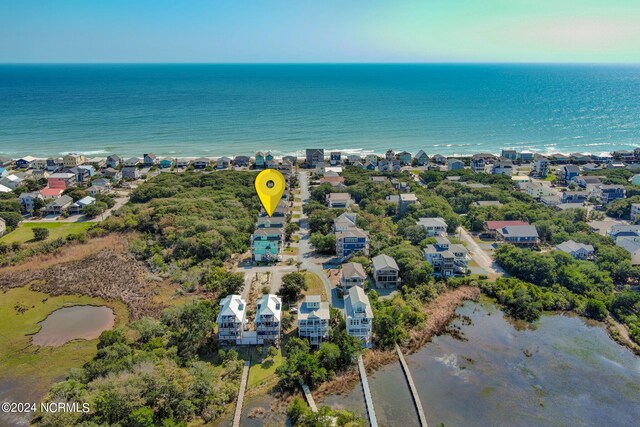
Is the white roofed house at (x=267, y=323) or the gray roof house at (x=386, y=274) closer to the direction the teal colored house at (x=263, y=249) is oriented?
the white roofed house

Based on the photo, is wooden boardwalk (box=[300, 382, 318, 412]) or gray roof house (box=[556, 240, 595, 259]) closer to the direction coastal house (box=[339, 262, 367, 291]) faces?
the wooden boardwalk

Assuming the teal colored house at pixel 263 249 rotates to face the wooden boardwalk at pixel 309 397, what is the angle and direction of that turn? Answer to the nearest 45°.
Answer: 0° — it already faces it
